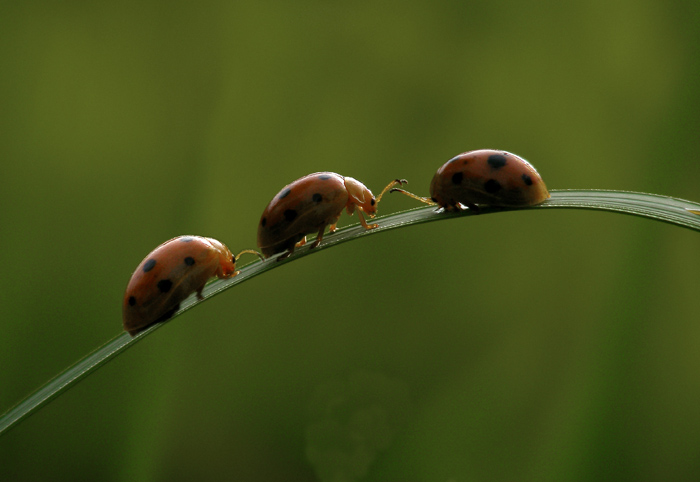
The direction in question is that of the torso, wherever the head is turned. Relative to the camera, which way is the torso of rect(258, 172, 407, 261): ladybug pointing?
to the viewer's right

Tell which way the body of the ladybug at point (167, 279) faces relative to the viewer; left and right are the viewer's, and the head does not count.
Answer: facing to the right of the viewer

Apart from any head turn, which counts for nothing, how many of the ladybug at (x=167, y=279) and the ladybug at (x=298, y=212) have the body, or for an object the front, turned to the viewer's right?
2
